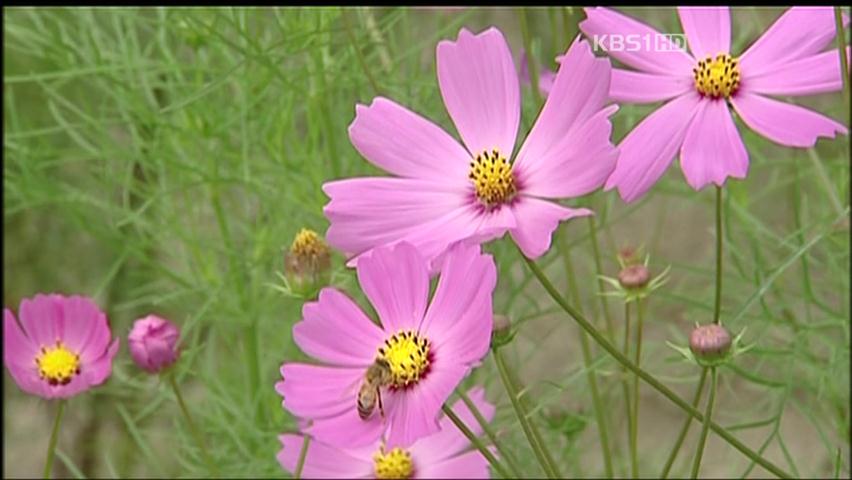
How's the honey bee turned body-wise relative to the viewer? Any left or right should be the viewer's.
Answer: facing away from the viewer and to the right of the viewer
